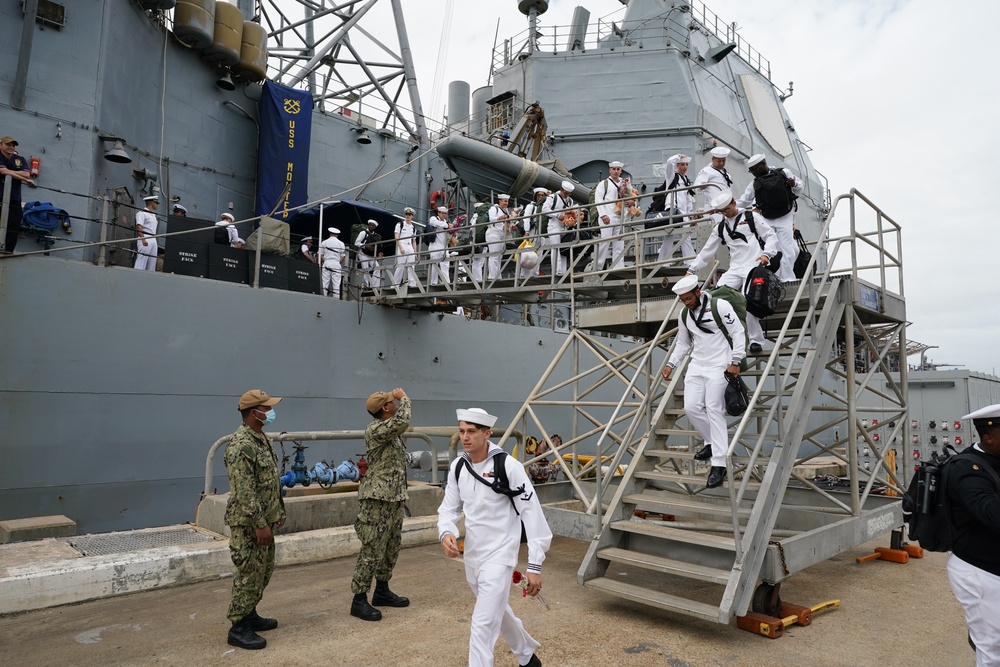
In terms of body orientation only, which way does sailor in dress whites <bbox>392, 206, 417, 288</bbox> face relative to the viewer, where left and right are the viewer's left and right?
facing the viewer and to the right of the viewer

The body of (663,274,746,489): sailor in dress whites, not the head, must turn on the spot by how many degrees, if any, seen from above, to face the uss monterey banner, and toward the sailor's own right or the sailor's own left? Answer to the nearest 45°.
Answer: approximately 90° to the sailor's own right

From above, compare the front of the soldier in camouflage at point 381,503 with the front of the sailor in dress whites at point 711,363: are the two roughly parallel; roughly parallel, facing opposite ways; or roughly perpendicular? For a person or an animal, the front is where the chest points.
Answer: roughly parallel, facing opposite ways

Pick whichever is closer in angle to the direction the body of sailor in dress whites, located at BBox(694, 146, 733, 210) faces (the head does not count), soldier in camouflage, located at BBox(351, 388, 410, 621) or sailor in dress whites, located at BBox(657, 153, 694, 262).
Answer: the soldier in camouflage

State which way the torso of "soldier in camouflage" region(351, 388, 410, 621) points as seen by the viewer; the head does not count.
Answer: to the viewer's right

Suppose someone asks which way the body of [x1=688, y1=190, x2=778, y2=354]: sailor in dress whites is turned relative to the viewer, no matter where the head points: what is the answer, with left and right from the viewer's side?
facing the viewer and to the left of the viewer

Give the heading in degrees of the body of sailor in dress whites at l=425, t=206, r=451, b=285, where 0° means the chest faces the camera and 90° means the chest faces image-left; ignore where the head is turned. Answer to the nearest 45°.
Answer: approximately 315°

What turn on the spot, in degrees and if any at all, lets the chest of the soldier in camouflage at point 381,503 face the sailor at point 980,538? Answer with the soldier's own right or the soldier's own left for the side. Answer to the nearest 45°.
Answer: approximately 45° to the soldier's own right

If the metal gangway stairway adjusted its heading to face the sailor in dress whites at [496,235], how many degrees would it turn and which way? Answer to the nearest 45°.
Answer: approximately 90° to its right

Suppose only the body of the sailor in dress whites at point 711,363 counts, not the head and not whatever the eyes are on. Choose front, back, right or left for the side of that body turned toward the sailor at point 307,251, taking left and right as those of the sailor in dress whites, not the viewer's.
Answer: right

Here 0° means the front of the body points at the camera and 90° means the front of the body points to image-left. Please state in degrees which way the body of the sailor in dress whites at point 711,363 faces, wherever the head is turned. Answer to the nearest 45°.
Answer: approximately 45°

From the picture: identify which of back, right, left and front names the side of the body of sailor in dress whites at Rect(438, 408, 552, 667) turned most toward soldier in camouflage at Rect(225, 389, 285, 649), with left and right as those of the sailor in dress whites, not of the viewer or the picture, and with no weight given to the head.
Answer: right

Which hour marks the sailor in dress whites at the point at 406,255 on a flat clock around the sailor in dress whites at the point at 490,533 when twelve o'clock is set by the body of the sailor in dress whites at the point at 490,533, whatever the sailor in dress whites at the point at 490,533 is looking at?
the sailor in dress whites at the point at 406,255 is roughly at 4 o'clock from the sailor in dress whites at the point at 490,533.

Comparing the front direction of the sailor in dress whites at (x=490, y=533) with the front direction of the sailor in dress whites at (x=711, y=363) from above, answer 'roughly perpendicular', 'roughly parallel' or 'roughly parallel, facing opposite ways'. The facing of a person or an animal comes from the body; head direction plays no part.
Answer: roughly parallel

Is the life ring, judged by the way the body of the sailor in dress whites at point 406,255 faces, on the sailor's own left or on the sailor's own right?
on the sailor's own left

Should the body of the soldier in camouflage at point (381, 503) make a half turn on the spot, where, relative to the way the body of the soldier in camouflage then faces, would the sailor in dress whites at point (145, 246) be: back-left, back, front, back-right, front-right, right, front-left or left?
front-right
